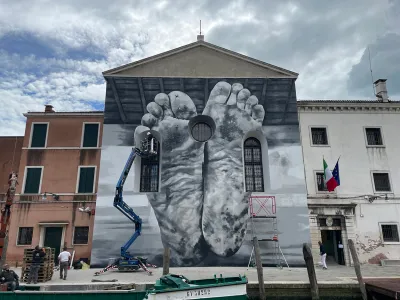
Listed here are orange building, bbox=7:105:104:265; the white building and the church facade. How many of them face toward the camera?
3

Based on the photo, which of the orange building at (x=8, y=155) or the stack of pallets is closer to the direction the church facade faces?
the stack of pallets

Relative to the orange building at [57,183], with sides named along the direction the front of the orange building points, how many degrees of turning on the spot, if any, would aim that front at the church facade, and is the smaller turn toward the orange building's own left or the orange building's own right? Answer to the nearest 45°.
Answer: approximately 45° to the orange building's own left

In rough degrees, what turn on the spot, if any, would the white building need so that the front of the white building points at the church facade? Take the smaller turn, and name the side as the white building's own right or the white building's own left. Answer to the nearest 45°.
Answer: approximately 45° to the white building's own right

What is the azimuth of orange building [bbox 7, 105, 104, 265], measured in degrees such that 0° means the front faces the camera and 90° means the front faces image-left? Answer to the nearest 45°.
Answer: approximately 0°

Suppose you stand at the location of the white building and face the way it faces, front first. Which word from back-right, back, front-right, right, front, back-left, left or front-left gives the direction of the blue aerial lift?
front-right

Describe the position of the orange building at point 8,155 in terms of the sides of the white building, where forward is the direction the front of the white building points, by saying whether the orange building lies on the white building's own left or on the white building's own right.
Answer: on the white building's own right

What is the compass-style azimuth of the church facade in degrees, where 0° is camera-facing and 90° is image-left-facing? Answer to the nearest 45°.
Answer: approximately 0°

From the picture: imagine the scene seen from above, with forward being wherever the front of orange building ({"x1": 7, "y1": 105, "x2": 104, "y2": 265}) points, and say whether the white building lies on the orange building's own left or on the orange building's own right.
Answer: on the orange building's own left

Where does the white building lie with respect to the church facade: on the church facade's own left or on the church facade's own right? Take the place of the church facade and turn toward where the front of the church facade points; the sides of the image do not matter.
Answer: on the church facade's own left

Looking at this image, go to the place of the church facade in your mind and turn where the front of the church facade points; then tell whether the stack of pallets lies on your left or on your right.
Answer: on your right
